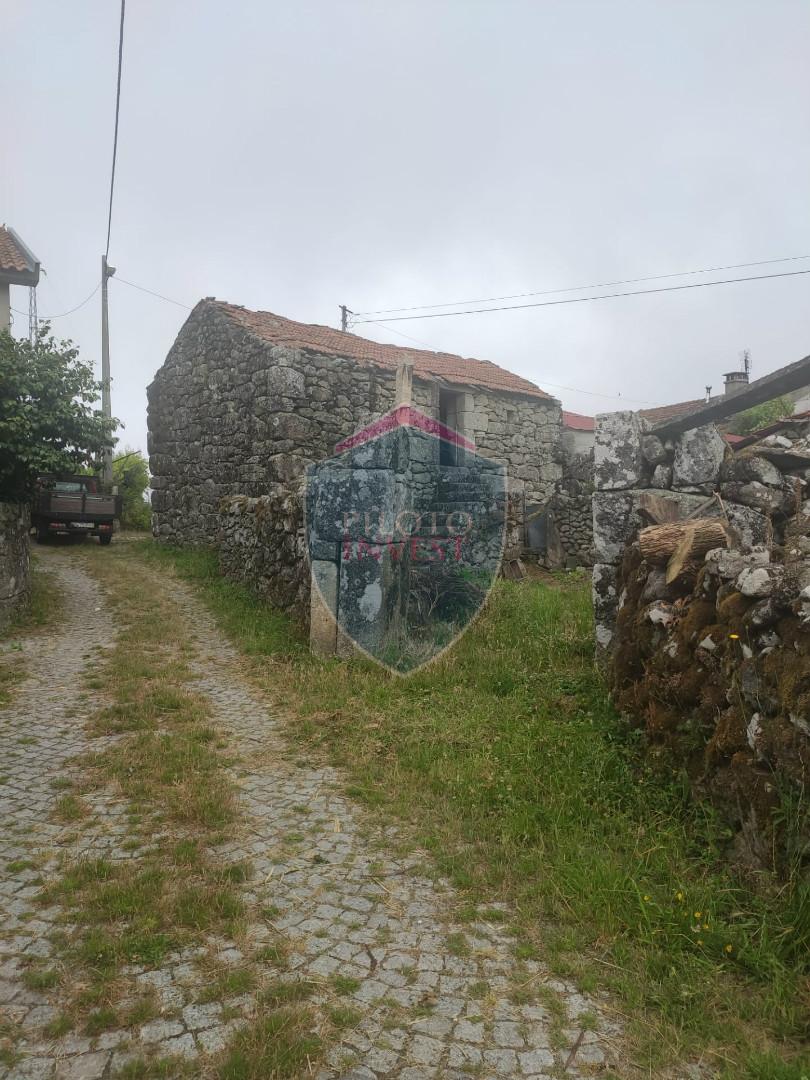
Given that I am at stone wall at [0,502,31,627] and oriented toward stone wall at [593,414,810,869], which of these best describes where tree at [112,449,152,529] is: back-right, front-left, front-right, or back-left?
back-left

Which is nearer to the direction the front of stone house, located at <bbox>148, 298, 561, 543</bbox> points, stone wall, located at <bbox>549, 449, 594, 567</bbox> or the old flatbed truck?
the stone wall

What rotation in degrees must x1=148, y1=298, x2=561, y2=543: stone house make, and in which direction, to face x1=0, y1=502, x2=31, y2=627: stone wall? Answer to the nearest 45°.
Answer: approximately 90° to its right

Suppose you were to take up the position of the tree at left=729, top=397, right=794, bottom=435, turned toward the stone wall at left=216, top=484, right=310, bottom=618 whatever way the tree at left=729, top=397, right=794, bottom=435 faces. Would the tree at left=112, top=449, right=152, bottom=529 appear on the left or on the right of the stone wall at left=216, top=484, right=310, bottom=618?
right

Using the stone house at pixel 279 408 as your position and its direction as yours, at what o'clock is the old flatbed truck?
The old flatbed truck is roughly at 5 o'clock from the stone house.

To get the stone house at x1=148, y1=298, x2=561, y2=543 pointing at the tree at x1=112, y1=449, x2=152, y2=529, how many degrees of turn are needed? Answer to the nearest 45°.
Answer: approximately 180°

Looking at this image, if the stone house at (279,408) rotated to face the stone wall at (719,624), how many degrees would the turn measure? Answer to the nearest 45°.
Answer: approximately 45° to its right

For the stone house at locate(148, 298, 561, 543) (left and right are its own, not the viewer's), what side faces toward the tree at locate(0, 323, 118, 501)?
right

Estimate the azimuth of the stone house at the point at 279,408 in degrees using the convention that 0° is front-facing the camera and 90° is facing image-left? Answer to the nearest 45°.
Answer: approximately 315°

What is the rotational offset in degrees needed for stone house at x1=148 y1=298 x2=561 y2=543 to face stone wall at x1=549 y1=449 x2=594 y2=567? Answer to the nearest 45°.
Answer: approximately 45° to its left

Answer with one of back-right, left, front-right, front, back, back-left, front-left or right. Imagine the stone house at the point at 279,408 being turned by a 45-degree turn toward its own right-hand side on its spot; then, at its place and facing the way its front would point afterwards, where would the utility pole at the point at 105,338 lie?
back-right
